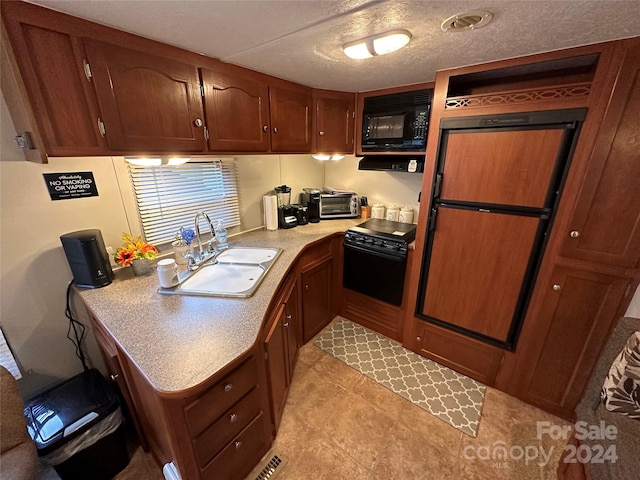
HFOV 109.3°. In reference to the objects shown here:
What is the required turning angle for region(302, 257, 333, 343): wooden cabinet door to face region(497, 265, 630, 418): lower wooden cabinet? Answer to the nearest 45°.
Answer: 0° — it already faces it

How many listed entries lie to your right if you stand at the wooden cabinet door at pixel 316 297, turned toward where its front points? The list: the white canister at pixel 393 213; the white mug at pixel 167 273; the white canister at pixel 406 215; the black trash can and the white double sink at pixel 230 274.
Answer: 3

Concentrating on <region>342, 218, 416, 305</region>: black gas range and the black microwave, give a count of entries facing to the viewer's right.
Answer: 0

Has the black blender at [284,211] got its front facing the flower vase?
no

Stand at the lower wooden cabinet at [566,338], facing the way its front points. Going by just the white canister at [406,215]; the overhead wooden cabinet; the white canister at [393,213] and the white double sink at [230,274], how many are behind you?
0

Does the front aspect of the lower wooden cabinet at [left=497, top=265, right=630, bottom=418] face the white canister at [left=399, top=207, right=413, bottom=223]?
no

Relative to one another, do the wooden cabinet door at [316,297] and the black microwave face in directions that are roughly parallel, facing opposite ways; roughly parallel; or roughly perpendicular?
roughly perpendicular

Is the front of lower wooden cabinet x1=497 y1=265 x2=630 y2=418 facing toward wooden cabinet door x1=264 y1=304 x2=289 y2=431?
yes

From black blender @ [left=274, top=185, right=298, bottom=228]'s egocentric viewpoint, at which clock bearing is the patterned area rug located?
The patterned area rug is roughly at 12 o'clock from the black blender.

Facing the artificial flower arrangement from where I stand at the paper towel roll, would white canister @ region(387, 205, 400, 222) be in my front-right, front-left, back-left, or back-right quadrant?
back-left

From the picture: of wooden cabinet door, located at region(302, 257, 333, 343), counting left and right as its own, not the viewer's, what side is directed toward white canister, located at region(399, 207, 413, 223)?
left

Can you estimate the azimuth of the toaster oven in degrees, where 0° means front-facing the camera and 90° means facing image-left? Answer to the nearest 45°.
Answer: approximately 0°

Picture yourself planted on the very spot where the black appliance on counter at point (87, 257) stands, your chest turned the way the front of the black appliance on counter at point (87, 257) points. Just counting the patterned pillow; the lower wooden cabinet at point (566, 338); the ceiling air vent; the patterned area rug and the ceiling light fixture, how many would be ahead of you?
5
